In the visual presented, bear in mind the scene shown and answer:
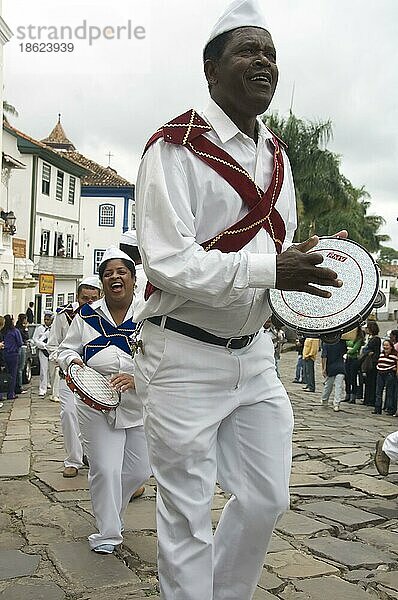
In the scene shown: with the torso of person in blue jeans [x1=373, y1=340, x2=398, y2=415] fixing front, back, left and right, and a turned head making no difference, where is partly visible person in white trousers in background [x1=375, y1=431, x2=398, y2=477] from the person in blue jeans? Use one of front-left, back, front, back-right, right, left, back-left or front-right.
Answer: front-left

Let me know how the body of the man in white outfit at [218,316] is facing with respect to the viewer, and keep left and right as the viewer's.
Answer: facing the viewer and to the right of the viewer

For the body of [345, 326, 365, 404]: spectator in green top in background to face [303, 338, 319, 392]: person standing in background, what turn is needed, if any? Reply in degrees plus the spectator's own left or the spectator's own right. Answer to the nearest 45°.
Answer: approximately 45° to the spectator's own right

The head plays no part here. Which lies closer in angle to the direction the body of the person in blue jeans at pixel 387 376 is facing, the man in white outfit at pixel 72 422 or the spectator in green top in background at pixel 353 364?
the man in white outfit

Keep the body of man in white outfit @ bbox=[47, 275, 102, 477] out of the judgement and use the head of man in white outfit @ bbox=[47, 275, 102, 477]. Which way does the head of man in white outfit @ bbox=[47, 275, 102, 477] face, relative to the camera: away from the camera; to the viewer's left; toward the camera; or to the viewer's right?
toward the camera

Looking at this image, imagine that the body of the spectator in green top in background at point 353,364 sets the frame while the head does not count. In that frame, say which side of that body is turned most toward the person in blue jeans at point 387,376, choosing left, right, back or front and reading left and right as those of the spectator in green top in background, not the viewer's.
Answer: left

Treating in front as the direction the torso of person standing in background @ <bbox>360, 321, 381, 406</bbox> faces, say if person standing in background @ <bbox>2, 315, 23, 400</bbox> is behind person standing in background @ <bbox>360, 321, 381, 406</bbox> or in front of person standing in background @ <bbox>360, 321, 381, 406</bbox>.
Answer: in front

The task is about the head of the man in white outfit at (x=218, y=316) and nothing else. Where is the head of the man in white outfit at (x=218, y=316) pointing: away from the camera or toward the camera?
toward the camera

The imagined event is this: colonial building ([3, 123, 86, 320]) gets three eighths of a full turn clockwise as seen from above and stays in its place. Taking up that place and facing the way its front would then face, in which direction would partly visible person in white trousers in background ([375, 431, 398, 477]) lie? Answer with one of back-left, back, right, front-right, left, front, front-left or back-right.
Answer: left

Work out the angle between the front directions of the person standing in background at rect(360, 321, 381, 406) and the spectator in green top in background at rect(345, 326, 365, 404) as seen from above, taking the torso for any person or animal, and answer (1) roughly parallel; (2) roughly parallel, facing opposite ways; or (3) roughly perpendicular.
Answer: roughly parallel
